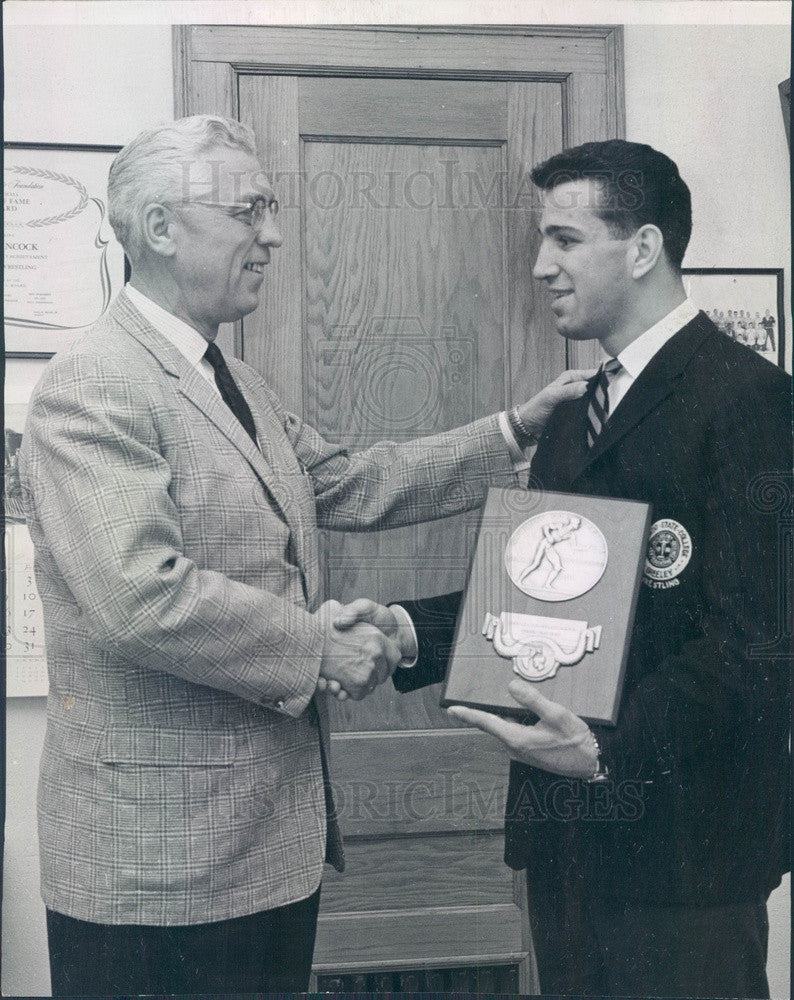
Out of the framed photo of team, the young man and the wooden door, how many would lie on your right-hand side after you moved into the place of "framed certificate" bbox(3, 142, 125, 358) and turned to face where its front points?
0

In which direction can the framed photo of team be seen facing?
toward the camera

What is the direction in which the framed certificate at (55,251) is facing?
toward the camera

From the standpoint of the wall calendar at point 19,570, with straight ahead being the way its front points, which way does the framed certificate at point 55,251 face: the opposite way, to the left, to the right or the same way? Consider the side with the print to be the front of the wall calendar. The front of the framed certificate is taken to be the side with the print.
the same way

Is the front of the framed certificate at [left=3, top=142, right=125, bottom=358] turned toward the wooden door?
no

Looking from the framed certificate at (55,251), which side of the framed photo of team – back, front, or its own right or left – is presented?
right

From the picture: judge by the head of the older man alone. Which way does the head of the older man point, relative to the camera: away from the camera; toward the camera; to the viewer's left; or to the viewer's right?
to the viewer's right

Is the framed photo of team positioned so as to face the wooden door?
no

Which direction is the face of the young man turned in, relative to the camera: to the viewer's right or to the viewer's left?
to the viewer's left
